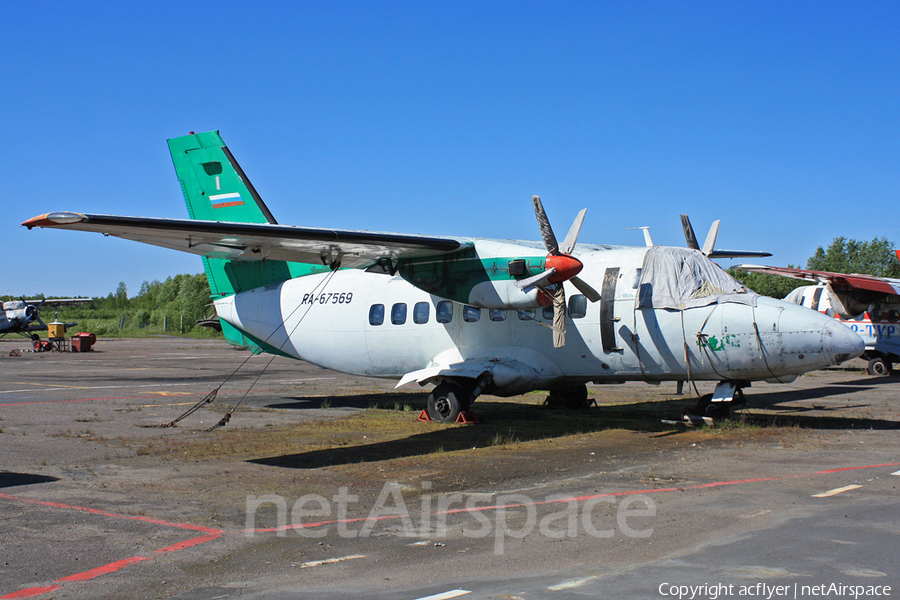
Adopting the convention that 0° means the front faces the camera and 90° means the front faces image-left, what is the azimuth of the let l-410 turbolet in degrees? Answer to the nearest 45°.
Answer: approximately 315°

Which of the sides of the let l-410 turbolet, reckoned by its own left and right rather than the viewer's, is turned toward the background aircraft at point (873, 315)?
left
